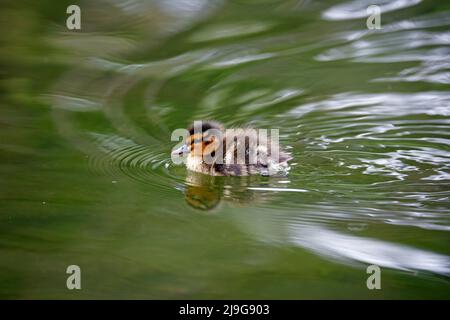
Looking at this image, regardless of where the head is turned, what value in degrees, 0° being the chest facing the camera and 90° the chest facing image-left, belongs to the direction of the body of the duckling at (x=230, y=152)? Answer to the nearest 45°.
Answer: approximately 90°
